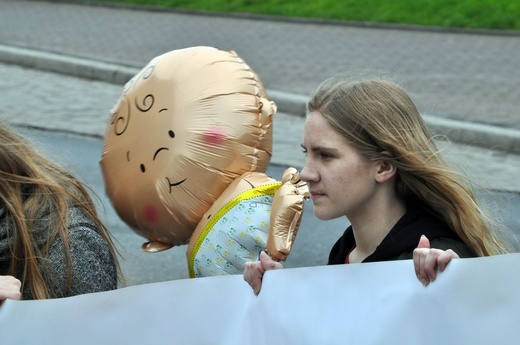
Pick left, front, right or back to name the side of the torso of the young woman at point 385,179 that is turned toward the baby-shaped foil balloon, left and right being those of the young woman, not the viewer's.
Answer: right

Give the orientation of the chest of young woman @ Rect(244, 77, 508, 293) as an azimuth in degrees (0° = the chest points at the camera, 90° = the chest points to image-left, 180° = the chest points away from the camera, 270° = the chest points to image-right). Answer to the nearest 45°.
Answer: approximately 45°

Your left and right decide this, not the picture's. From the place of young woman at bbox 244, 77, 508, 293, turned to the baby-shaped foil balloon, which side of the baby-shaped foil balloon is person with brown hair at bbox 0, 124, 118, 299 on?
left

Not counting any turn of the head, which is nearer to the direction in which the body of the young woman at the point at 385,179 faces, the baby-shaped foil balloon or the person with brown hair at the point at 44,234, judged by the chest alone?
the person with brown hair

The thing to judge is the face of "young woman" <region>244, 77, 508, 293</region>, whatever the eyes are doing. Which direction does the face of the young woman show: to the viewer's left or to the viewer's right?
to the viewer's left
